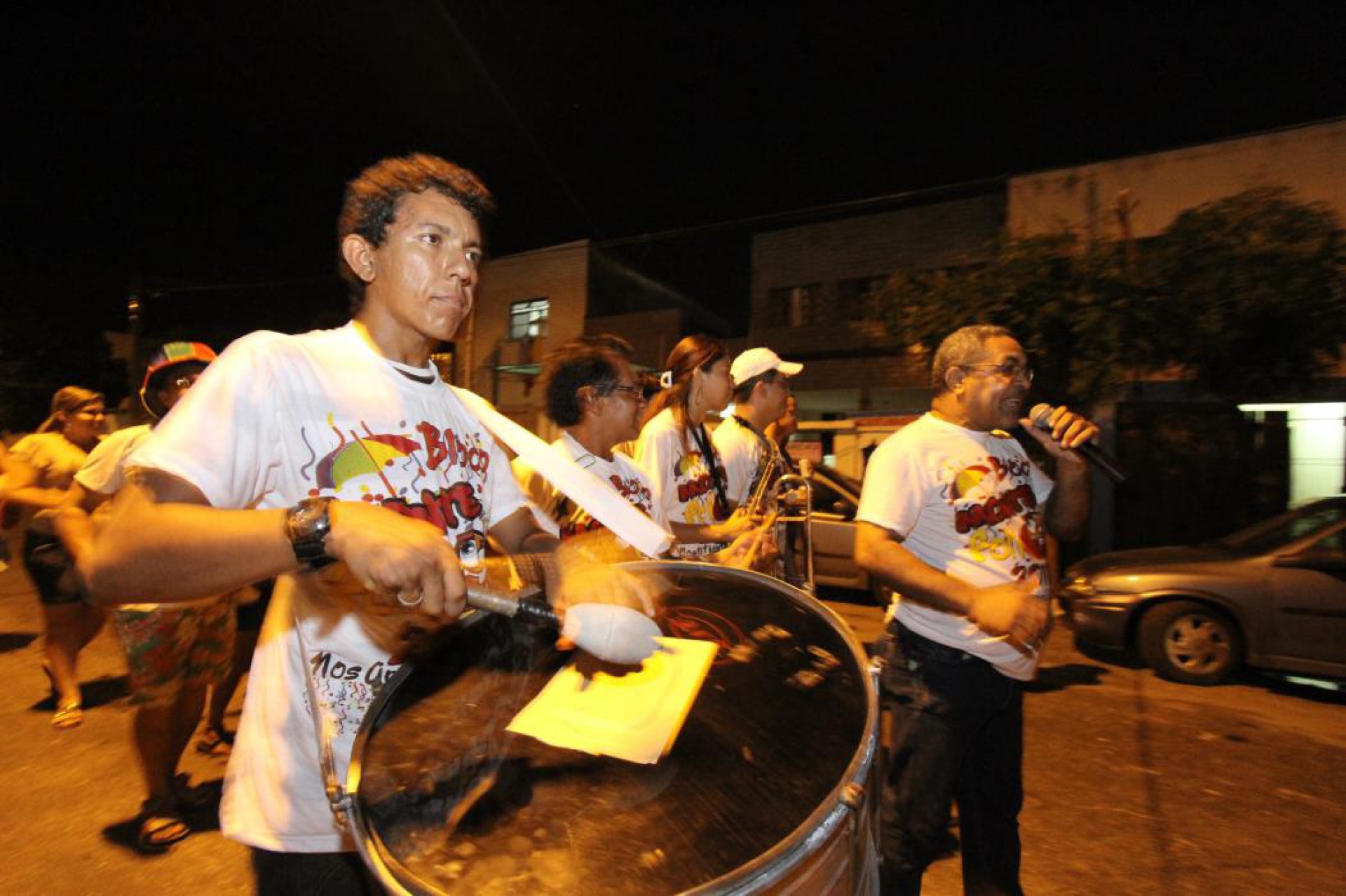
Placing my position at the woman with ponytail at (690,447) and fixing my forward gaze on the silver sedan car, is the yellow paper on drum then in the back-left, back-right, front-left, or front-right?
back-right

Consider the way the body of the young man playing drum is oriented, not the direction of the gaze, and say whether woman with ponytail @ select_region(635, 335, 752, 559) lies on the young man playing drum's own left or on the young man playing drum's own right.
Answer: on the young man playing drum's own left

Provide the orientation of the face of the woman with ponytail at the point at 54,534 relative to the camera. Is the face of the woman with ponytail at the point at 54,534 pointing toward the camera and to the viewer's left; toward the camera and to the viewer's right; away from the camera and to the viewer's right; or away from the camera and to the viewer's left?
toward the camera and to the viewer's right

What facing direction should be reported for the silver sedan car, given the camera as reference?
facing to the left of the viewer

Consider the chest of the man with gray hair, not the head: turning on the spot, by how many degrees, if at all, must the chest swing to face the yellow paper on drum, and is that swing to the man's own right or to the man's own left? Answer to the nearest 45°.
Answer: approximately 45° to the man's own right

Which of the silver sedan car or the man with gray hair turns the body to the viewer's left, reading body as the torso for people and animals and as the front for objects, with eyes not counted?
the silver sedan car

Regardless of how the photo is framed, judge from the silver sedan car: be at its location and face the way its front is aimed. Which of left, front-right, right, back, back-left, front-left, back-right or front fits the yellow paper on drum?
left
